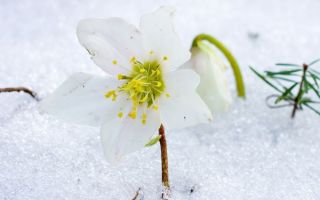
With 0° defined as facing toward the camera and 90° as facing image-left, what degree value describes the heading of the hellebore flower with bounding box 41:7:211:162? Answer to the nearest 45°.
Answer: approximately 0°
